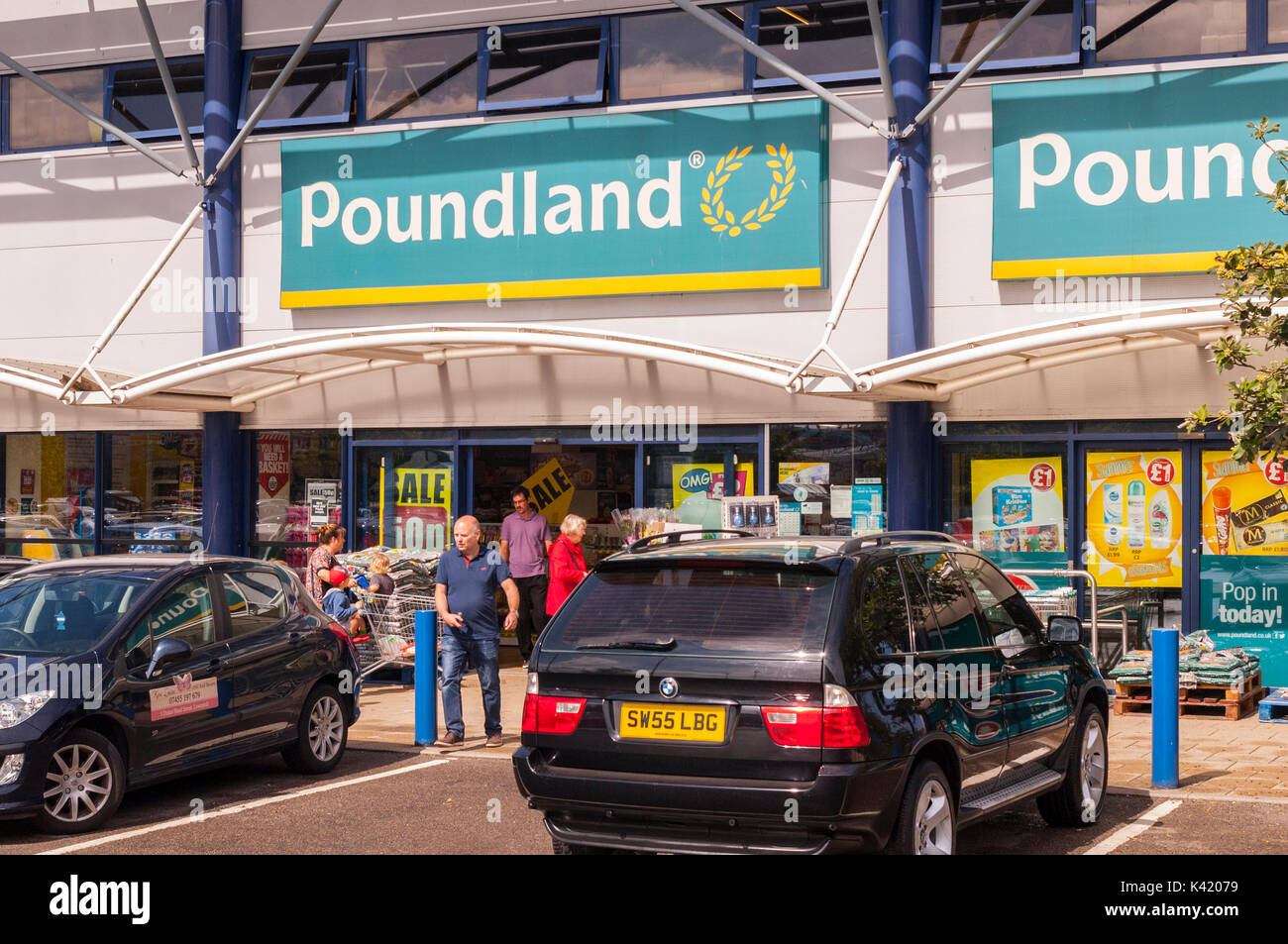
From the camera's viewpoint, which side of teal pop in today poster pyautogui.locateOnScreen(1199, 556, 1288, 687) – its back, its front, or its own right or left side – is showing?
front

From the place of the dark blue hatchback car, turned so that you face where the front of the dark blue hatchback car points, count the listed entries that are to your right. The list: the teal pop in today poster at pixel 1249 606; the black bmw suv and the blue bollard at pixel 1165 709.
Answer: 0

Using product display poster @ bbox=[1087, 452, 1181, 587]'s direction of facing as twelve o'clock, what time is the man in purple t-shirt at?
The man in purple t-shirt is roughly at 3 o'clock from the product display poster.

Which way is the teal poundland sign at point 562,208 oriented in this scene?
toward the camera

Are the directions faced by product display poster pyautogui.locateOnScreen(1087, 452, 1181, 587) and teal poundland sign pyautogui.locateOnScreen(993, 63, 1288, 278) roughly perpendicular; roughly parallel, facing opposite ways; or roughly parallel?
roughly parallel

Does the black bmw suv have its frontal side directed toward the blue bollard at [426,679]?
no

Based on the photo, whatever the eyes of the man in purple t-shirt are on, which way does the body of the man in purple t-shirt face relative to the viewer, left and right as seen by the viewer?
facing the viewer

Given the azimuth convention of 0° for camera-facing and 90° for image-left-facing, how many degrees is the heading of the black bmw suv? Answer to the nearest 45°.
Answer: approximately 225°

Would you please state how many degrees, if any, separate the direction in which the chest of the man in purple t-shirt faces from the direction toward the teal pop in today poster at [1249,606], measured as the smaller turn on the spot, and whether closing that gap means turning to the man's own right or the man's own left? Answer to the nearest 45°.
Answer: approximately 90° to the man's own left

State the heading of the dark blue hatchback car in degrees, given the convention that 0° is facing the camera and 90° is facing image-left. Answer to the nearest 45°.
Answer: approximately 45°

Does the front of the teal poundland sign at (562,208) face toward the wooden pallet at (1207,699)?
no

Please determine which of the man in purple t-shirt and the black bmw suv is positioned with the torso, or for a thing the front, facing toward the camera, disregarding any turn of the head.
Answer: the man in purple t-shirt

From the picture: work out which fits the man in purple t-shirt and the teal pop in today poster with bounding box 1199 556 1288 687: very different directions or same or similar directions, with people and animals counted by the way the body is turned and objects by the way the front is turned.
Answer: same or similar directions

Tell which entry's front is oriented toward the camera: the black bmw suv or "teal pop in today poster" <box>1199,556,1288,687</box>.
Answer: the teal pop in today poster

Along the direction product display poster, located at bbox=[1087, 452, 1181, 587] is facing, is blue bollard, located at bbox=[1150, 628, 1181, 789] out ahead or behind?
ahead
